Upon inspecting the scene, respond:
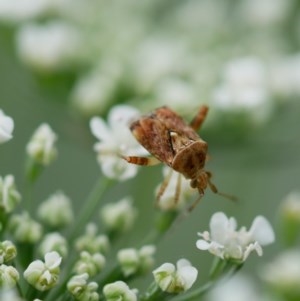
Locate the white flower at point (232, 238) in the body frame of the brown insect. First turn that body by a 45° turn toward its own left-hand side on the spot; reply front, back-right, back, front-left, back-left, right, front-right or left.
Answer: front-right

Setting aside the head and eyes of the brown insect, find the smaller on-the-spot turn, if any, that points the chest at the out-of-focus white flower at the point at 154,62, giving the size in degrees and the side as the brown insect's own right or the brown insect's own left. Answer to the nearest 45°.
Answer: approximately 135° to the brown insect's own left

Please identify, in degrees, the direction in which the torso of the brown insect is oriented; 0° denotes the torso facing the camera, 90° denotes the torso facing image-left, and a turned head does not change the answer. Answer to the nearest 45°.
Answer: approximately 315°

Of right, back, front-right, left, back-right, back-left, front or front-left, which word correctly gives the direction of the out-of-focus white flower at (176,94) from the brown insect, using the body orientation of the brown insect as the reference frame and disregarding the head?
back-left

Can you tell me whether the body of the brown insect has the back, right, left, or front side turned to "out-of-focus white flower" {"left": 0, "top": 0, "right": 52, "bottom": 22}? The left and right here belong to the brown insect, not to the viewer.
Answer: back

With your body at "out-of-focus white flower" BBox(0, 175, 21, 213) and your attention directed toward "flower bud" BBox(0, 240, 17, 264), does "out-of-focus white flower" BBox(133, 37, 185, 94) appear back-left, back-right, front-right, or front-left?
back-left

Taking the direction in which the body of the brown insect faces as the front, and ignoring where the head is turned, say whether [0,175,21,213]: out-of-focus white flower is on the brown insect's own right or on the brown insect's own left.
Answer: on the brown insect's own right

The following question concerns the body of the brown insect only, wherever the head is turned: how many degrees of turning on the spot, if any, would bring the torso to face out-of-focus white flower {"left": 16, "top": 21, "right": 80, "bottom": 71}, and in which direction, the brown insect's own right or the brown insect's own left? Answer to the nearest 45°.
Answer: approximately 180°
